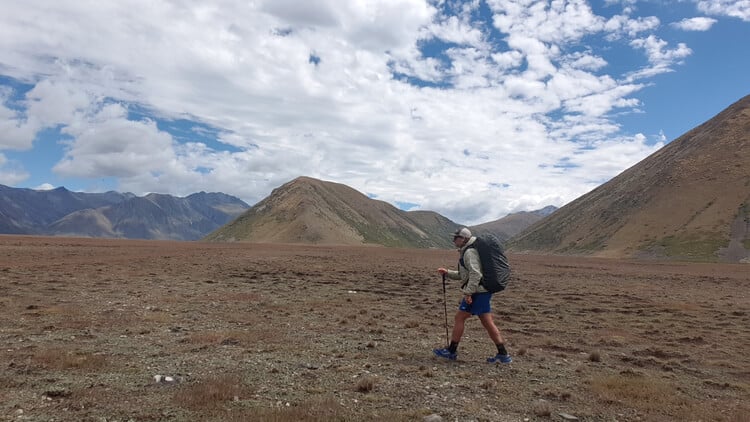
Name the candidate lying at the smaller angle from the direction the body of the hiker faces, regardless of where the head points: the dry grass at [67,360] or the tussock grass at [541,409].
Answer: the dry grass

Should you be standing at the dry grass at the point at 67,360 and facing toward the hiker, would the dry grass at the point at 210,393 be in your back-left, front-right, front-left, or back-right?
front-right

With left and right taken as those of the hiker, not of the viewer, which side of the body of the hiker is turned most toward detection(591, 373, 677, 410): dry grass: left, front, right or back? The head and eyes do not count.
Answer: back

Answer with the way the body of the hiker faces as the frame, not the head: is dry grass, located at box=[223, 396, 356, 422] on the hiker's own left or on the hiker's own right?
on the hiker's own left

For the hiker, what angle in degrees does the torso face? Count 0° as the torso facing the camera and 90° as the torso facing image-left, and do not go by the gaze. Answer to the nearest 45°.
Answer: approximately 90°

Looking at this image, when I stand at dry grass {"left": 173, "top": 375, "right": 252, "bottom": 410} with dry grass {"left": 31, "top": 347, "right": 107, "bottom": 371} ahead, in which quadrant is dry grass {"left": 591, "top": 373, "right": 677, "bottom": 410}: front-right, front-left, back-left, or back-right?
back-right

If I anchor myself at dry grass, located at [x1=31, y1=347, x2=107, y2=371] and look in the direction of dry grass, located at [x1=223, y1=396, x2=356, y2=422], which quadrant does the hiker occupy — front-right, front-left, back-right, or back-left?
front-left

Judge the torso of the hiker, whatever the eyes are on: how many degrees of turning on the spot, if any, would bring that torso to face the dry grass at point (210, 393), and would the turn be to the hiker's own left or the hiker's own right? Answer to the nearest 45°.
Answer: approximately 45° to the hiker's own left

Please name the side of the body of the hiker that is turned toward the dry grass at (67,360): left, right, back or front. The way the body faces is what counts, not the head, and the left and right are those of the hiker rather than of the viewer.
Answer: front

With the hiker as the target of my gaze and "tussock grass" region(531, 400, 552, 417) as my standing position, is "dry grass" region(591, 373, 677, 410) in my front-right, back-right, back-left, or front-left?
front-right

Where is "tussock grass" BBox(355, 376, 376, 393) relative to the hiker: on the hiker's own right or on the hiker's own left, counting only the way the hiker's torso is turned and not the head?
on the hiker's own left

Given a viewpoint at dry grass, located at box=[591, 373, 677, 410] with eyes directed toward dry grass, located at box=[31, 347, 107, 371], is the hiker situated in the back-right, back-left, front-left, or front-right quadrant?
front-right

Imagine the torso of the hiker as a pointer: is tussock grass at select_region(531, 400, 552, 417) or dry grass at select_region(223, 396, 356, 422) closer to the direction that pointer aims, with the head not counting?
the dry grass
